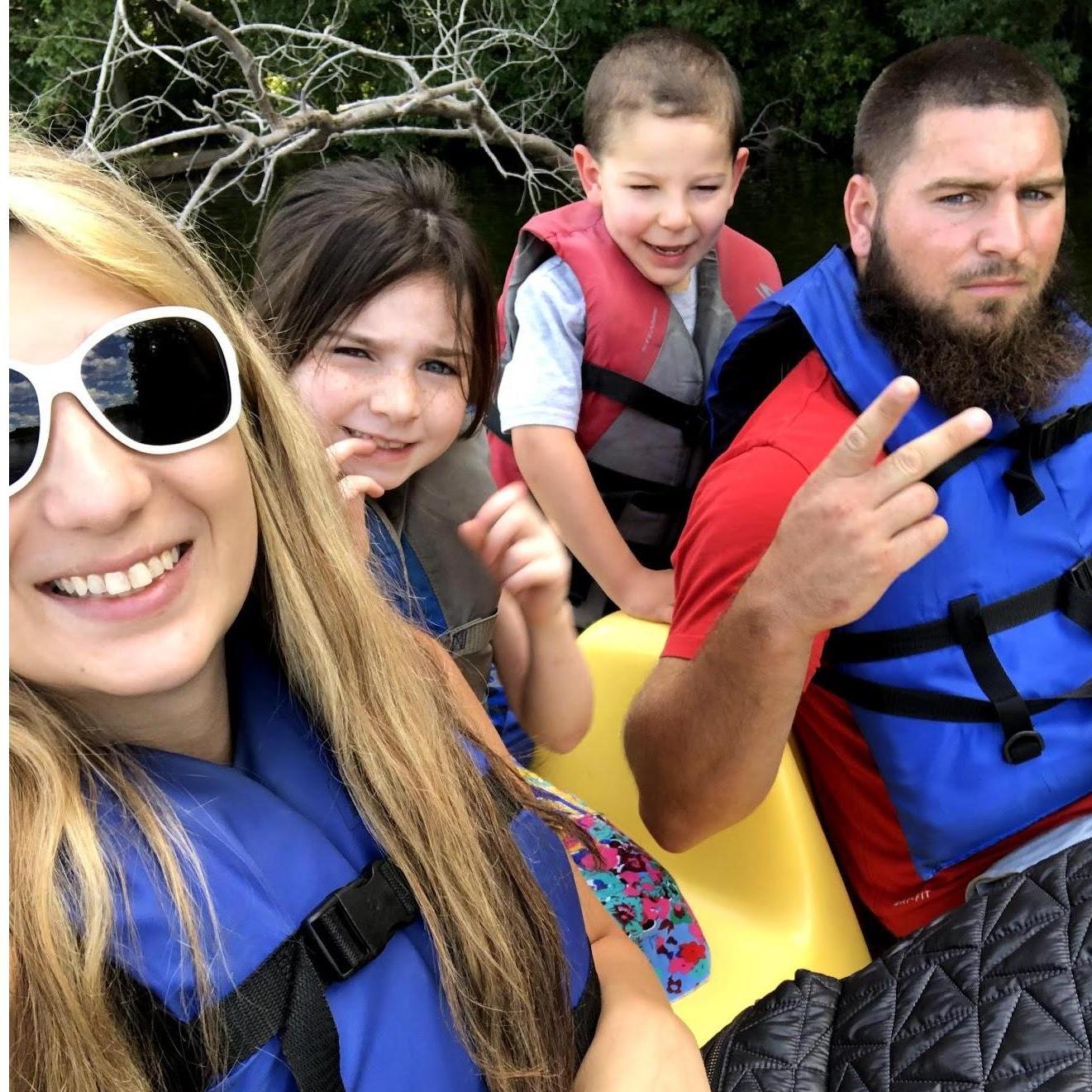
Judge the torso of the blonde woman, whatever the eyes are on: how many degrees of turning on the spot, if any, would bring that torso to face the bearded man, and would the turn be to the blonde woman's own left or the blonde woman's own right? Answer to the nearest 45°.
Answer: approximately 135° to the blonde woman's own left

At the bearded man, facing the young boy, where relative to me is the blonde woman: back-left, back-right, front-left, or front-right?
back-left

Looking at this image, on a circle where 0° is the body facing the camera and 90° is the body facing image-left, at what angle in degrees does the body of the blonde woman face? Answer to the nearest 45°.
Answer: approximately 0°

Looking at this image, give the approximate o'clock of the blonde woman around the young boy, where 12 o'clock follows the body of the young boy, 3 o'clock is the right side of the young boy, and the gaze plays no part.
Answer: The blonde woman is roughly at 2 o'clock from the young boy.

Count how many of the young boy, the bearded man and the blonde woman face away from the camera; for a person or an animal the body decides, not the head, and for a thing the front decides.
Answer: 0

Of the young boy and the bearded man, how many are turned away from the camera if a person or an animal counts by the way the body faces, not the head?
0

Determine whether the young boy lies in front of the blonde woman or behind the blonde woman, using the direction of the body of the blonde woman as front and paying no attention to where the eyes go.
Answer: behind

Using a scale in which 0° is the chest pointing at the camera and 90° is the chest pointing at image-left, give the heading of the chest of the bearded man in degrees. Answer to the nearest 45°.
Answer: approximately 315°

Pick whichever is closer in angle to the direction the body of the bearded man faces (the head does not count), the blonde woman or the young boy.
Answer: the blonde woman
